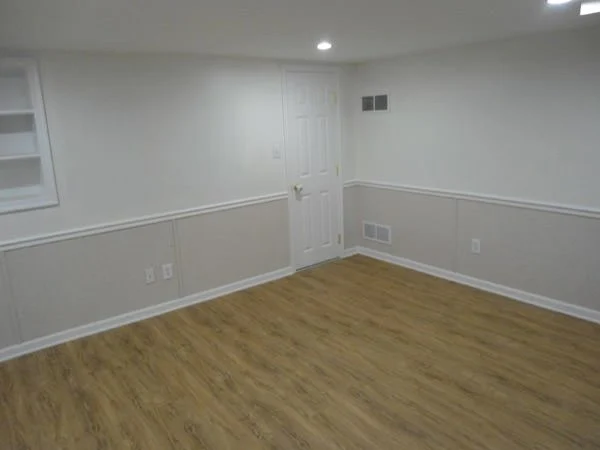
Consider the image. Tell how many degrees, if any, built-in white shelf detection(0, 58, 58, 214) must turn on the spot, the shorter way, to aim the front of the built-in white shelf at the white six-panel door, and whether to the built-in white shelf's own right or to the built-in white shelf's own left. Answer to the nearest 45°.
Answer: approximately 90° to the built-in white shelf's own left

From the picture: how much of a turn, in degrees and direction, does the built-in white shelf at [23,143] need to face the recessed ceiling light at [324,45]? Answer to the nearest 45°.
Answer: approximately 90° to its left
